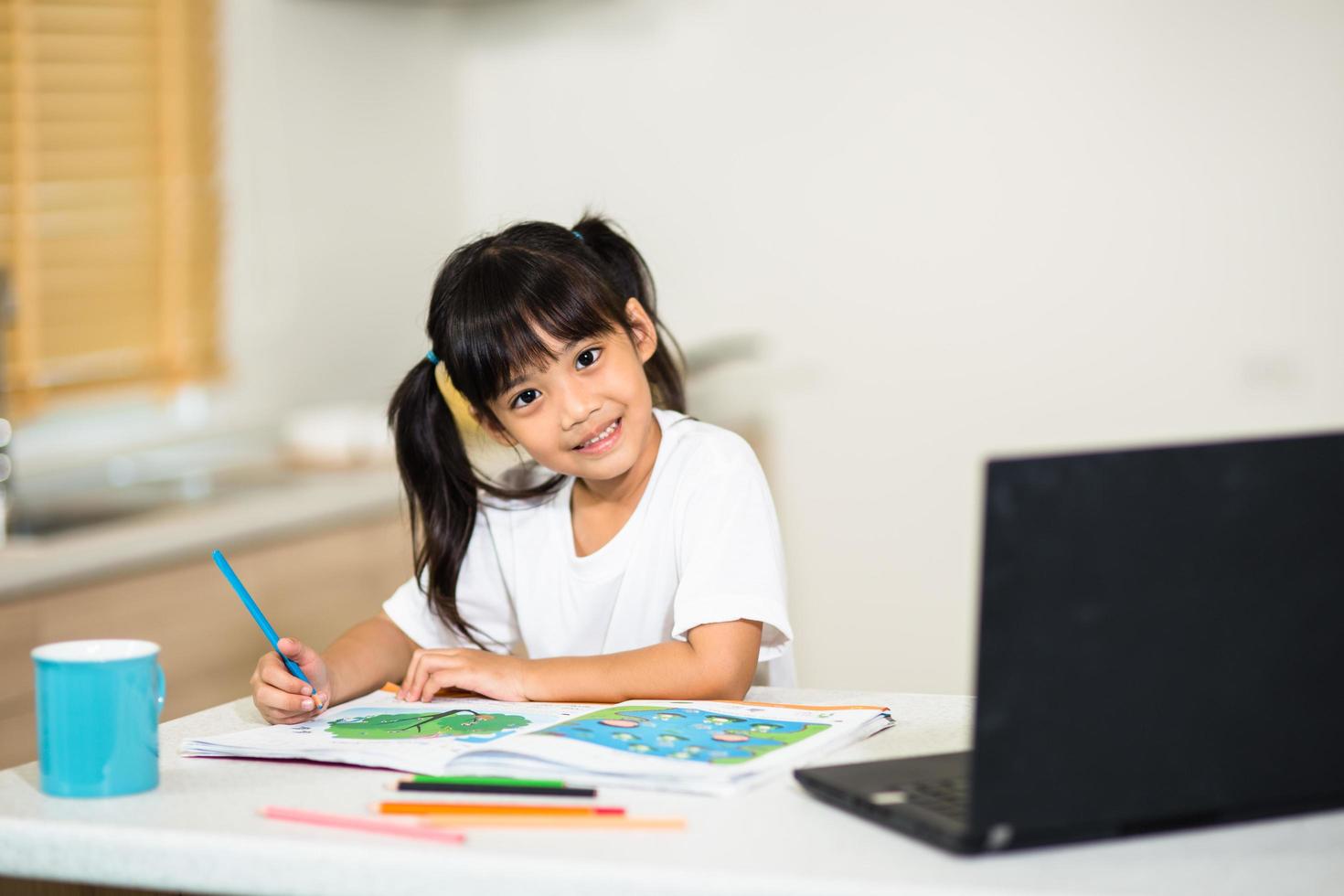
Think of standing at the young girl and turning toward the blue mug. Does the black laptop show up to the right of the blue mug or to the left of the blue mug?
left

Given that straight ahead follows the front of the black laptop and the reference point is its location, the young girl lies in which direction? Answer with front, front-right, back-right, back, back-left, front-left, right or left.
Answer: front

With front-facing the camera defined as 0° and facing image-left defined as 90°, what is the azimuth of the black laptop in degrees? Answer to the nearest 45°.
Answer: approximately 135°

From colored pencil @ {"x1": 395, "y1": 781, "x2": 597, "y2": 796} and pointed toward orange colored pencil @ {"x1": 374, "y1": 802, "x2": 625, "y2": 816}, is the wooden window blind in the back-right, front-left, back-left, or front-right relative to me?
back-right

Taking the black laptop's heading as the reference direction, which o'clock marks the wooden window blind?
The wooden window blind is roughly at 12 o'clock from the black laptop.

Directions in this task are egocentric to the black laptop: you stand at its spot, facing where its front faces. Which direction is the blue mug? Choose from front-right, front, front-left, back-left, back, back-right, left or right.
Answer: front-left
